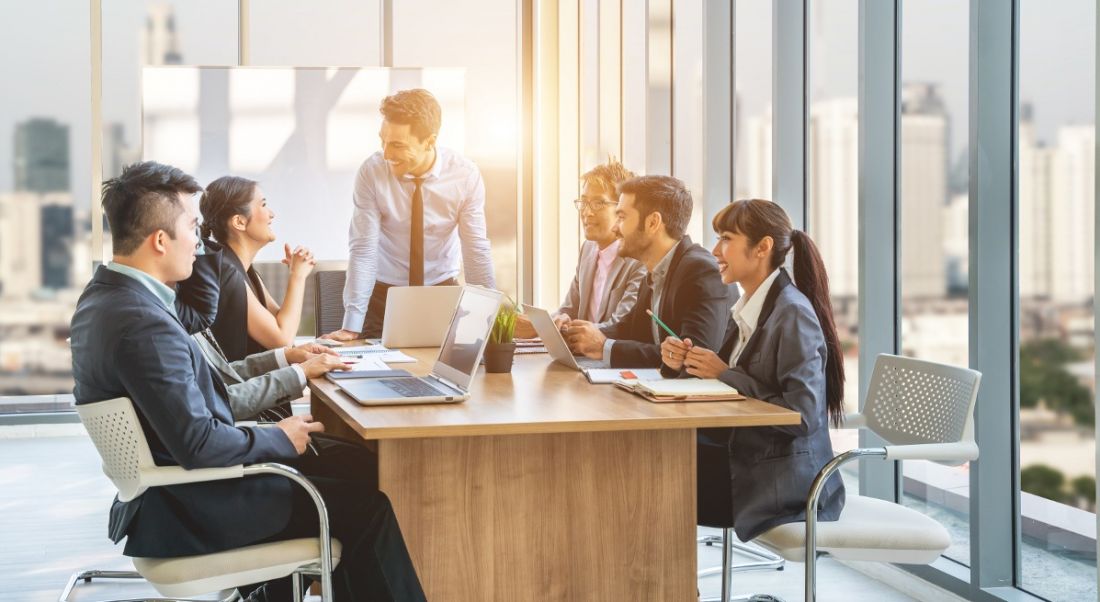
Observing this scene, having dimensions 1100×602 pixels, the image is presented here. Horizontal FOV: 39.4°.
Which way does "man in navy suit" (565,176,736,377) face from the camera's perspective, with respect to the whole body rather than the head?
to the viewer's left

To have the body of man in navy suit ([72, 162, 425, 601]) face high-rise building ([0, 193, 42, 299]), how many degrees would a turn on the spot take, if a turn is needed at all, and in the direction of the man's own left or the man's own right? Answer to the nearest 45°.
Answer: approximately 90° to the man's own left

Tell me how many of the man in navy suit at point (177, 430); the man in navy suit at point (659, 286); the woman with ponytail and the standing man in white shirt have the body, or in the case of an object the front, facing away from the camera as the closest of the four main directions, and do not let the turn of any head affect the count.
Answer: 0

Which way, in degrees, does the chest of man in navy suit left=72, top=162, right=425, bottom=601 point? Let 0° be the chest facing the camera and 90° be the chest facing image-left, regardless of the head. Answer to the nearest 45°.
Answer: approximately 270°

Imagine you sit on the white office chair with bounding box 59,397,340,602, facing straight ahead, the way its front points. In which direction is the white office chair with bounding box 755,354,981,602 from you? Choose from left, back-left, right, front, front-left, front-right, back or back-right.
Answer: front

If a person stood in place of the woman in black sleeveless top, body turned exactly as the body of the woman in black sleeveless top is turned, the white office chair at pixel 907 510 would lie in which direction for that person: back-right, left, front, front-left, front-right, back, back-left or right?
front-right

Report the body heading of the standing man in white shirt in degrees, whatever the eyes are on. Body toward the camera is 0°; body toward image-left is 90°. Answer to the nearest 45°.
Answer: approximately 0°

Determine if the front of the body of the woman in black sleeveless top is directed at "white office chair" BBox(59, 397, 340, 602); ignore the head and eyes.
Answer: no

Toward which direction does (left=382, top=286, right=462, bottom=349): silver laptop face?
away from the camera

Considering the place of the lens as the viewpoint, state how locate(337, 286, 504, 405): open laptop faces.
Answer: facing to the left of the viewer

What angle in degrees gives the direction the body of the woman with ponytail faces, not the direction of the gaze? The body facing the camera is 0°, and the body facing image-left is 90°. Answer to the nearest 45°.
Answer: approximately 90°

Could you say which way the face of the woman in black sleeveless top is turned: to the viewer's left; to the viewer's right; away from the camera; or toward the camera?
to the viewer's right

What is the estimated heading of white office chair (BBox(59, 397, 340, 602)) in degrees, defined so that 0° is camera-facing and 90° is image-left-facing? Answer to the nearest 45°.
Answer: approximately 270°

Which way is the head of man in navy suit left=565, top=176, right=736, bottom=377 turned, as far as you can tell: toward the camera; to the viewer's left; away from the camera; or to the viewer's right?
to the viewer's left

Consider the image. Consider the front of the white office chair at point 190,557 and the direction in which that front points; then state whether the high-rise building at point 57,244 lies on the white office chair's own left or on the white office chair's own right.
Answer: on the white office chair's own left

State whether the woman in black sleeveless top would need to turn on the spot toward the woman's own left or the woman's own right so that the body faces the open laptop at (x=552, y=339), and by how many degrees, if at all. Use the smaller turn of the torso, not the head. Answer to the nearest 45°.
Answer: approximately 45° to the woman's own right

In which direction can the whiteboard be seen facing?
toward the camera

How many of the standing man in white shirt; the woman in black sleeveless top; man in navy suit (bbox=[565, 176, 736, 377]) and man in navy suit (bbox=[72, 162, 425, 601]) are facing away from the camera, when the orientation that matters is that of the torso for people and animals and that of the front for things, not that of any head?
0

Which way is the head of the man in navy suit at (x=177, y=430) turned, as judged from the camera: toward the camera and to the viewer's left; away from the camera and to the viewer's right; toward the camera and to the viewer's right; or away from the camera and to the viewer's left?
away from the camera and to the viewer's right

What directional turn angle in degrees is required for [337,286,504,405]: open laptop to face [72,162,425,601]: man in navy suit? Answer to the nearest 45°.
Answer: approximately 45° to its left
